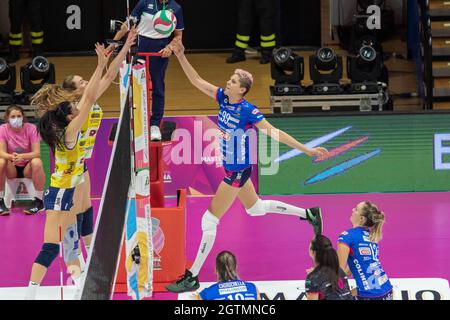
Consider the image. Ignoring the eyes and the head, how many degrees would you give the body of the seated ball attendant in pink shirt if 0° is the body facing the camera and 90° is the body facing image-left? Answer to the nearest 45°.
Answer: approximately 0°

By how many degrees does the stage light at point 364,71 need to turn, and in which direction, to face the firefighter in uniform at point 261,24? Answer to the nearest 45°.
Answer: approximately 135° to its right

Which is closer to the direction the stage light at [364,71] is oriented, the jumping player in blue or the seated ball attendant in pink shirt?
the jumping player in blue

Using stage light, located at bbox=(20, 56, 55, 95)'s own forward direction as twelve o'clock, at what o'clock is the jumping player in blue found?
The jumping player in blue is roughly at 11 o'clock from the stage light.

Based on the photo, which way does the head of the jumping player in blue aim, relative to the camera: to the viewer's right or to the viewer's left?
to the viewer's left

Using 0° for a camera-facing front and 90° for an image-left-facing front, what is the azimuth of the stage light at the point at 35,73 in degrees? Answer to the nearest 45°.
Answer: approximately 0°

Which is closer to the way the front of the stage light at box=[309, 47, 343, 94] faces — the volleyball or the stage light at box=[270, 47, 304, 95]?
the volleyball

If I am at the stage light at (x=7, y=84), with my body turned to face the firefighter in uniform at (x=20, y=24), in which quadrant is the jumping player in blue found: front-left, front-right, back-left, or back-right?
back-right

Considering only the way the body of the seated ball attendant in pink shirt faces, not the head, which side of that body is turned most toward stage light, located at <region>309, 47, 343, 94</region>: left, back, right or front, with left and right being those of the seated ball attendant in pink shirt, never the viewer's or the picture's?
left

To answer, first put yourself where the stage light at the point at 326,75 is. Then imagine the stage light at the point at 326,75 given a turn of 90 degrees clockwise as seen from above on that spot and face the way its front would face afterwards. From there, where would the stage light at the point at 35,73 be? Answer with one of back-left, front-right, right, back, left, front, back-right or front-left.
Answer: front
